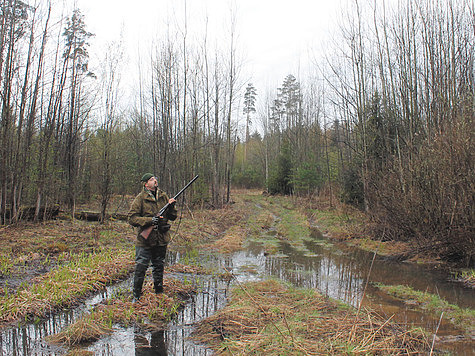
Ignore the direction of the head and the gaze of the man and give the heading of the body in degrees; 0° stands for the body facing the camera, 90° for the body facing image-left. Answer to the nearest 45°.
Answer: approximately 315°
